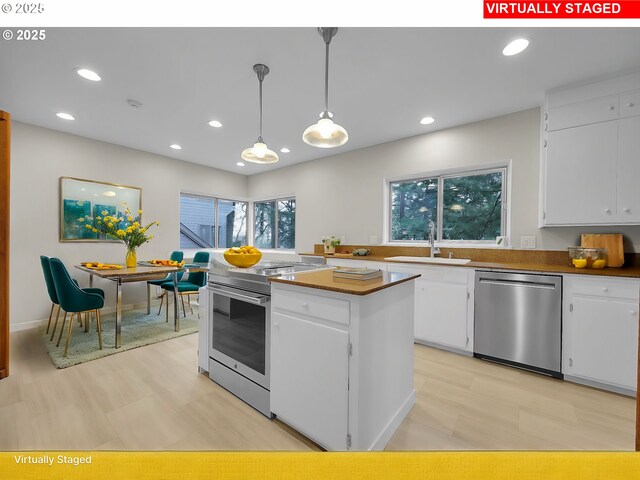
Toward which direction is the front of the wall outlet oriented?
toward the camera

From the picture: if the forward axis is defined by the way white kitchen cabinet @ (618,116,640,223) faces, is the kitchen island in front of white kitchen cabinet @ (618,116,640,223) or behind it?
in front

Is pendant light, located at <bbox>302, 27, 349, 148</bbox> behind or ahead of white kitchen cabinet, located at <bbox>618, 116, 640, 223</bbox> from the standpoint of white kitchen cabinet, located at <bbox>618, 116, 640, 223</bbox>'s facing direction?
ahead

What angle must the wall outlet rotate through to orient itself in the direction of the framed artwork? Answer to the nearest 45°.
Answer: approximately 45° to its right

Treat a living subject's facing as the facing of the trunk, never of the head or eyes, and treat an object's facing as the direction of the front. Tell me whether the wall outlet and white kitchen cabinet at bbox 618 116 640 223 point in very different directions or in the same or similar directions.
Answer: same or similar directions

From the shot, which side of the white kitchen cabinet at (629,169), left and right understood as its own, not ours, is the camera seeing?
front

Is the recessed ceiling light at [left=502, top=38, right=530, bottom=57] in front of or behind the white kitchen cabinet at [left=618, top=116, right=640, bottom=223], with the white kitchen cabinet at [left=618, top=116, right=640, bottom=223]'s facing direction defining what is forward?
in front

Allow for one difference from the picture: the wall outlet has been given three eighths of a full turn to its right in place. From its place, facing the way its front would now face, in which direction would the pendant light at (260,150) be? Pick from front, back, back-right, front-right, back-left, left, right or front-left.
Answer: left

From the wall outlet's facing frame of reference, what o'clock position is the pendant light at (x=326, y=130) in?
The pendant light is roughly at 1 o'clock from the wall outlet.

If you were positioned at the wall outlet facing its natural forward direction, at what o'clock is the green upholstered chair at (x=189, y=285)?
The green upholstered chair is roughly at 2 o'clock from the wall outlet.

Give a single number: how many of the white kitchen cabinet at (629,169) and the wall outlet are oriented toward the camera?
2

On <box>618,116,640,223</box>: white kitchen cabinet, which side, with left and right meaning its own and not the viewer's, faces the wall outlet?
right

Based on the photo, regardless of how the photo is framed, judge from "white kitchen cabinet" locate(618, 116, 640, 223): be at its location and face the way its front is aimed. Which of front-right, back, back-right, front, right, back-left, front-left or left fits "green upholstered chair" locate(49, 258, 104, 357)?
front-right

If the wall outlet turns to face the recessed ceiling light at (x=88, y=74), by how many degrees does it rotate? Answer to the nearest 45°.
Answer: approximately 45° to its right

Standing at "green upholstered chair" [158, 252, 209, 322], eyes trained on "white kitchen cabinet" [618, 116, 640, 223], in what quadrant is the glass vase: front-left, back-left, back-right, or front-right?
back-right
